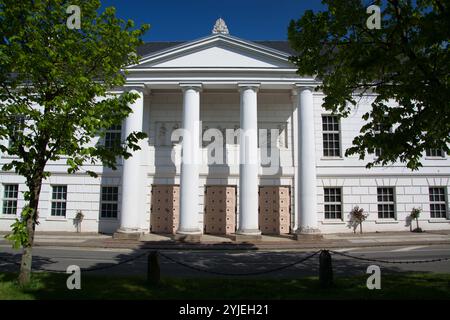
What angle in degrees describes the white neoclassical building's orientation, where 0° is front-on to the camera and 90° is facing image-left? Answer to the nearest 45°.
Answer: approximately 0°

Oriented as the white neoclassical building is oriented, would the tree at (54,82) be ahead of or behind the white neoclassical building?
ahead

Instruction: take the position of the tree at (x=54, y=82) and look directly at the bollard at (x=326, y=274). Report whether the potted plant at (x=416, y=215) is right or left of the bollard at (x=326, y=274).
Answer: left

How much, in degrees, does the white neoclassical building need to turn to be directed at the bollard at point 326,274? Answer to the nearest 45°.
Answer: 0° — it already faces it

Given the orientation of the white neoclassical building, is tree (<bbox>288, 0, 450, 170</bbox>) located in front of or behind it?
in front
